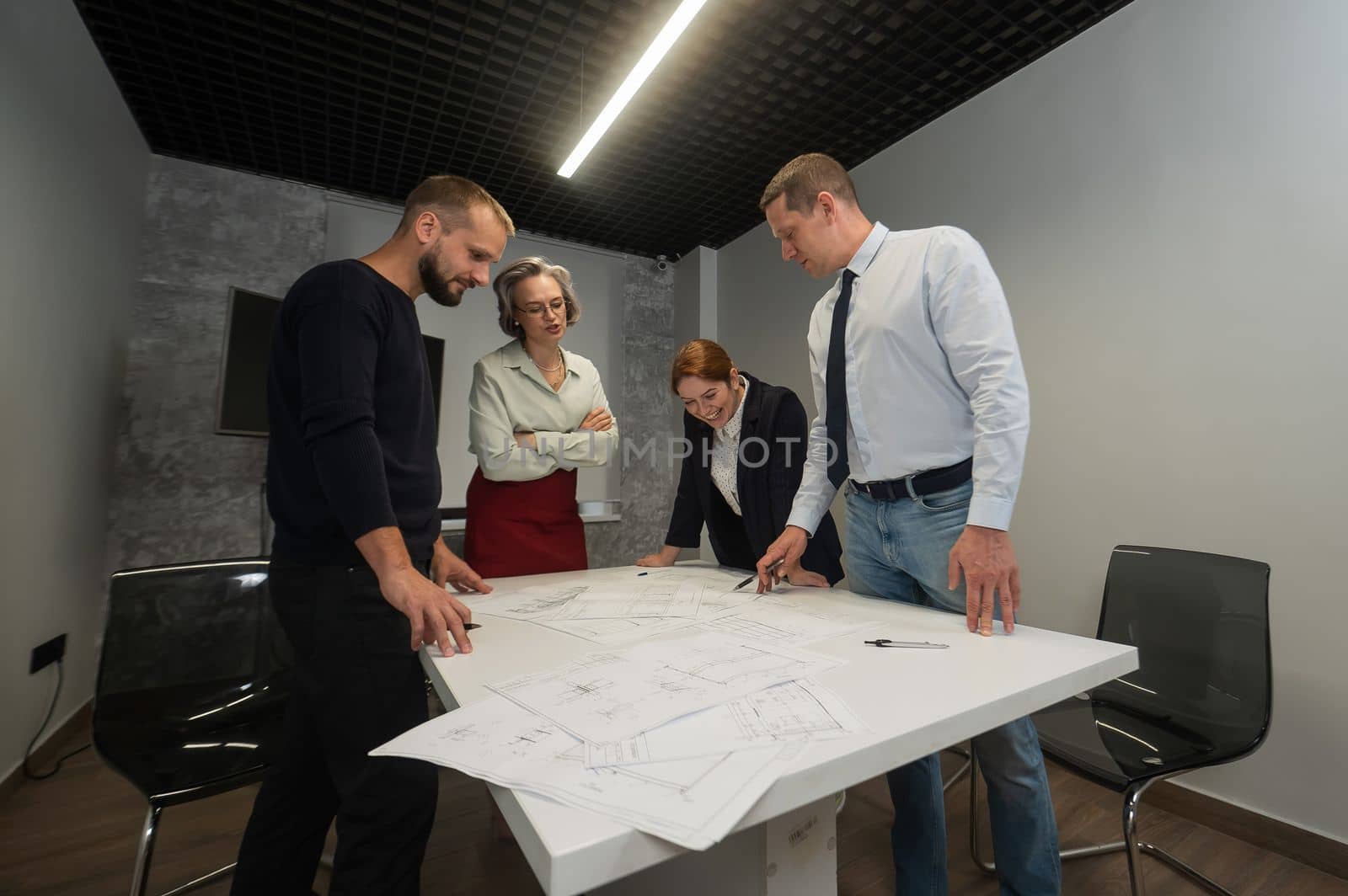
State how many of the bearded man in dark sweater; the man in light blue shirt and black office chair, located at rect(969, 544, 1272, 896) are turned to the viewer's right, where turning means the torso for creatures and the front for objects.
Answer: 1

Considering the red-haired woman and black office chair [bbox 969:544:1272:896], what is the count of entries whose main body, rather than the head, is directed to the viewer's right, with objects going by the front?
0

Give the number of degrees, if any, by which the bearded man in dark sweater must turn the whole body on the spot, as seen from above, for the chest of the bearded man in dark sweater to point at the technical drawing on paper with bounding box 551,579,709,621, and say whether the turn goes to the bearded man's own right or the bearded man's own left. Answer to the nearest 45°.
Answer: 0° — they already face it

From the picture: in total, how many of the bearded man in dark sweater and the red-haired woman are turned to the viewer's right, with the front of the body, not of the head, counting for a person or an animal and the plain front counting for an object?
1

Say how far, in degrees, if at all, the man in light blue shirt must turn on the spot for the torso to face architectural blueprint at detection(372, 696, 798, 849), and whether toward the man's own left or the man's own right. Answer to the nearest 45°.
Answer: approximately 45° to the man's own left

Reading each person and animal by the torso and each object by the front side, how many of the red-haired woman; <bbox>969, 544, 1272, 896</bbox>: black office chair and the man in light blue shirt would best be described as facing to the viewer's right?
0

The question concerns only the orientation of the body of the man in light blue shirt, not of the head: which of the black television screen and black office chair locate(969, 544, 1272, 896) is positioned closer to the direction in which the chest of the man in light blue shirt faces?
the black television screen

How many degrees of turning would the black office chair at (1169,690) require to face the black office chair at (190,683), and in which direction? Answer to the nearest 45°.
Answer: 0° — it already faces it

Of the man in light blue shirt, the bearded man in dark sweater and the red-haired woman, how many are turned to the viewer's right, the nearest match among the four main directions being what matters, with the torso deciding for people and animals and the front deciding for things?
1

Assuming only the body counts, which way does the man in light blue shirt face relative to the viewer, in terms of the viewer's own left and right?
facing the viewer and to the left of the viewer

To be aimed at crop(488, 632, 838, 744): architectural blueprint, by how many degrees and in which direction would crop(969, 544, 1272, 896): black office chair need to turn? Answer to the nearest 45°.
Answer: approximately 45° to its left

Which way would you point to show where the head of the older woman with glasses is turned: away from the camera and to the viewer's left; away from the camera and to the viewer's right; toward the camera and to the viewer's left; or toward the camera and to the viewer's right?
toward the camera and to the viewer's right

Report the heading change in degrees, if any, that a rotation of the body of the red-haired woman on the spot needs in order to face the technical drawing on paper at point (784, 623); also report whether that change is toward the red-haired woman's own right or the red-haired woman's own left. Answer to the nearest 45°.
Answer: approximately 45° to the red-haired woman's own left

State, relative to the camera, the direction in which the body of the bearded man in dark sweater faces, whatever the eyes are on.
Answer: to the viewer's right

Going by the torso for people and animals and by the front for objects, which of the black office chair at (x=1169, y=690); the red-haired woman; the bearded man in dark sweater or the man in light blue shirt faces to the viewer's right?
the bearded man in dark sweater

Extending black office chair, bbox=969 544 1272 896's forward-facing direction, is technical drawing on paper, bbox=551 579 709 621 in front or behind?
in front
